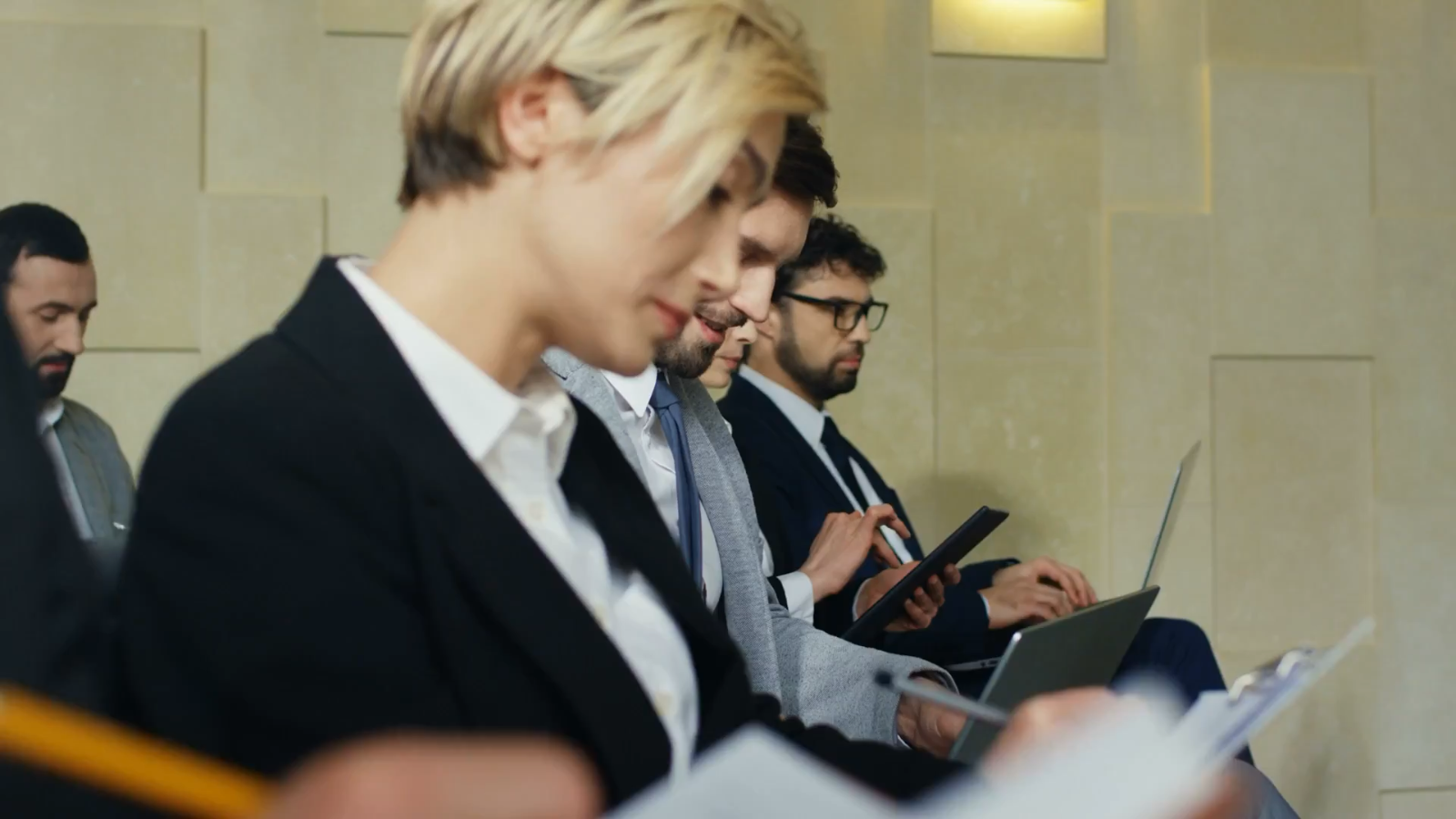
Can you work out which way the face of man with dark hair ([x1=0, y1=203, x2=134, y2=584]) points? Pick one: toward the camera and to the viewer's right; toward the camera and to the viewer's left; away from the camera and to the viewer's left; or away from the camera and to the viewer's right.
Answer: toward the camera and to the viewer's right

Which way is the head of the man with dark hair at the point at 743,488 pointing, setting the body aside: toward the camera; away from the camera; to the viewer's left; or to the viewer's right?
to the viewer's right

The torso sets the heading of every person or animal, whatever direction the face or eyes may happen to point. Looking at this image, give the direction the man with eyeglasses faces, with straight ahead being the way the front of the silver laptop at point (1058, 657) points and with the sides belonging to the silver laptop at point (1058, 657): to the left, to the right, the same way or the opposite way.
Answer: the opposite way

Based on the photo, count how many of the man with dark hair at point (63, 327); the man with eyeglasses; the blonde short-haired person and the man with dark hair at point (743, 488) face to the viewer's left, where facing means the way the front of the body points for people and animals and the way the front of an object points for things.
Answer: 0

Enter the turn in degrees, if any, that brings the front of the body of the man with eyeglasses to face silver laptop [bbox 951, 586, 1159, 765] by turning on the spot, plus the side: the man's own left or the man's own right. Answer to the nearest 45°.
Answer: approximately 45° to the man's own right

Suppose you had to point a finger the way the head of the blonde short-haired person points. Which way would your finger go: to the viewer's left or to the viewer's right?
to the viewer's right

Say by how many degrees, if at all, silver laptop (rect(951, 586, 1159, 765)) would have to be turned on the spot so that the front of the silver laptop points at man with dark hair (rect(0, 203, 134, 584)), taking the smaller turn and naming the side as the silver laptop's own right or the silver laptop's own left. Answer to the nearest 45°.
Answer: approximately 45° to the silver laptop's own left

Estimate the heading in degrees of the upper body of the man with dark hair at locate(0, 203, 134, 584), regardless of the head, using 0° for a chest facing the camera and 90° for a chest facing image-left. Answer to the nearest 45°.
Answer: approximately 315°

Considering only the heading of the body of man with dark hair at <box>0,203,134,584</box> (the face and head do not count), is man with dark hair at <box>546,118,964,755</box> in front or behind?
in front

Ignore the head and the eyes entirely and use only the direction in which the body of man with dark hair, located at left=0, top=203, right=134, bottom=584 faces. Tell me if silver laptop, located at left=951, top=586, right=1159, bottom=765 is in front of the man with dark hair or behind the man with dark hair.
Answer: in front

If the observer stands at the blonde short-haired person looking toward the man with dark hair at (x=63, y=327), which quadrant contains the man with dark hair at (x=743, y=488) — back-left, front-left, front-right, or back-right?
front-right

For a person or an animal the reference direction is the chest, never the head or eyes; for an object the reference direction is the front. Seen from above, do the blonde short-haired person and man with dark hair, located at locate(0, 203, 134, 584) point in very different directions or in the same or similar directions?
same or similar directions

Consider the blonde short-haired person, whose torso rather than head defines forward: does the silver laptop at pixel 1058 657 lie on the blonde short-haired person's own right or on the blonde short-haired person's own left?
on the blonde short-haired person's own left

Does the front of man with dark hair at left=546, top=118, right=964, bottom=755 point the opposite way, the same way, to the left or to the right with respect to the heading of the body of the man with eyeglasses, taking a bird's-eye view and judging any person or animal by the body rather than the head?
the same way

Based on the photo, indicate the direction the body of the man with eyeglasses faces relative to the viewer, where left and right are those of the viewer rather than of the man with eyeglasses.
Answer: facing the viewer and to the right of the viewer

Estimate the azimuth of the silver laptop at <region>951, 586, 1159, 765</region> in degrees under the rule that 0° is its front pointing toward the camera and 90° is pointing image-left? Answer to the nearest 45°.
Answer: approximately 135°
